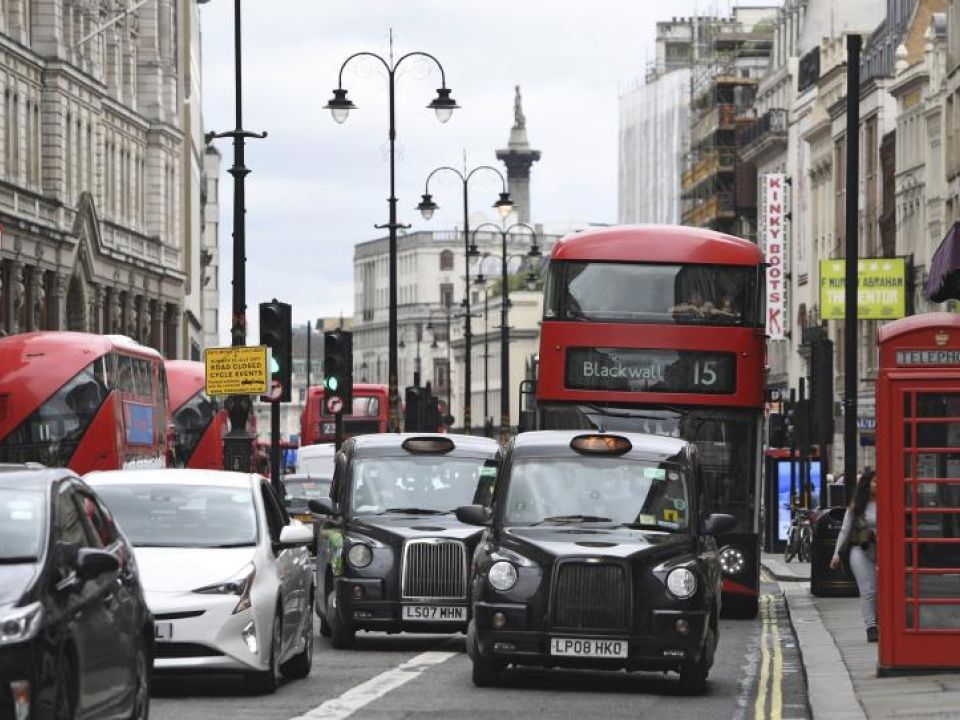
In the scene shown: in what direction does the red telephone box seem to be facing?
toward the camera

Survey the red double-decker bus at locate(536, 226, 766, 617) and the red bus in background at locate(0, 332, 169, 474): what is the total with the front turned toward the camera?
1

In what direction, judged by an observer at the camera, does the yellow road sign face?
facing the viewer

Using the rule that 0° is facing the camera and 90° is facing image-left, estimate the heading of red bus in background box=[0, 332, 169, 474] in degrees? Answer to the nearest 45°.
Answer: approximately 225°

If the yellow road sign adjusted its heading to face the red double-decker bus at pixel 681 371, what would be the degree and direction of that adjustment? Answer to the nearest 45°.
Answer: approximately 45° to its left

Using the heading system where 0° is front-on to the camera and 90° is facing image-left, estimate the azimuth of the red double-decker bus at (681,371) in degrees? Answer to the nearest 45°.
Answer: approximately 0°

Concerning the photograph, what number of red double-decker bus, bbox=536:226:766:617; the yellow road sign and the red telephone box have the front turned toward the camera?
3

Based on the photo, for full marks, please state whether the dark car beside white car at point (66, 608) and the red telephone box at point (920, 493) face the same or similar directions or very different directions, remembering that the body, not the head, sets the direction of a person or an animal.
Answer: same or similar directions

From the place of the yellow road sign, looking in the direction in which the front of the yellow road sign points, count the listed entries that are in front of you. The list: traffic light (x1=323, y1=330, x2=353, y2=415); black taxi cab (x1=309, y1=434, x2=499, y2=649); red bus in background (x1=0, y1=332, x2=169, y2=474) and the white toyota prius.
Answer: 2

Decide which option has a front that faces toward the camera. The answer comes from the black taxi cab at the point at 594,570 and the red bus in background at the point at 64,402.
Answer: the black taxi cab
